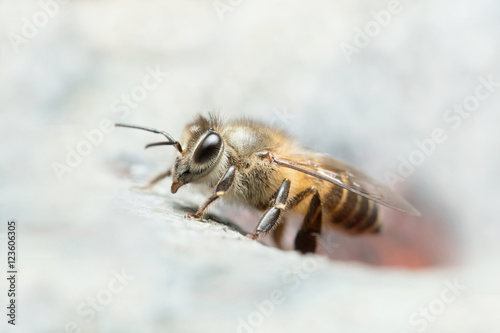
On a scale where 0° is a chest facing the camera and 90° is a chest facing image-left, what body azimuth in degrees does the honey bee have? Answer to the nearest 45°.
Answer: approximately 90°
